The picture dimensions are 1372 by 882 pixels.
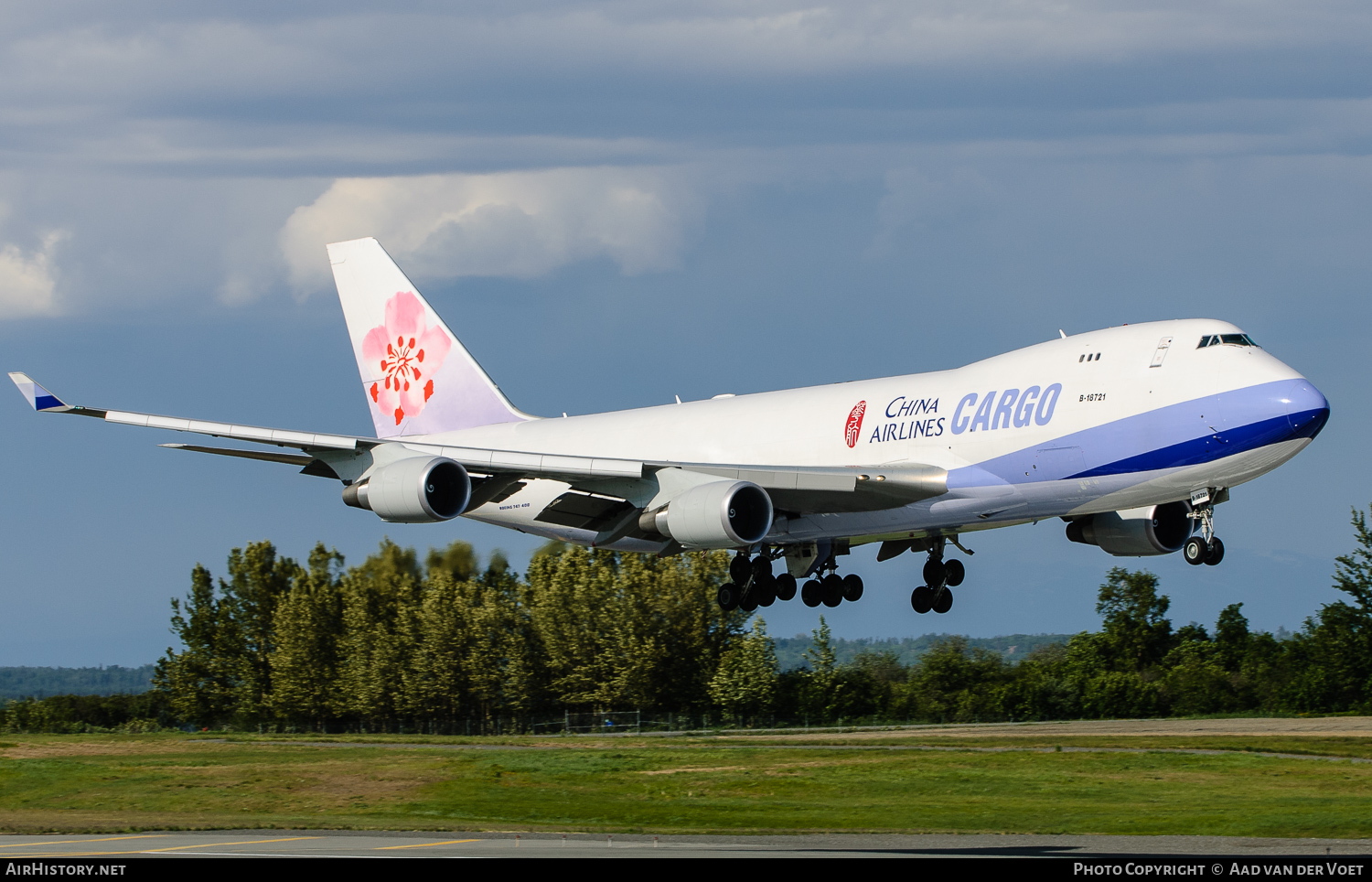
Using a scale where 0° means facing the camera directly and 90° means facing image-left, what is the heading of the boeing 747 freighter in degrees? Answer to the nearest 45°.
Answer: approximately 315°
